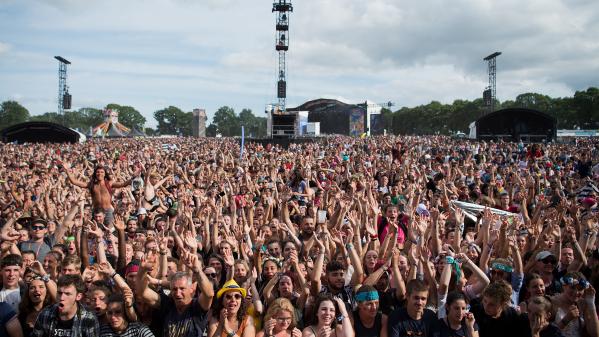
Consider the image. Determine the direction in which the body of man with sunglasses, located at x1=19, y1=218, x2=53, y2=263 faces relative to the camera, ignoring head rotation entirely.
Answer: toward the camera

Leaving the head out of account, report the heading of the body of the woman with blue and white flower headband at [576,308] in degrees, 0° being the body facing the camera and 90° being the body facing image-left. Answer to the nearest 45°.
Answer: approximately 0°

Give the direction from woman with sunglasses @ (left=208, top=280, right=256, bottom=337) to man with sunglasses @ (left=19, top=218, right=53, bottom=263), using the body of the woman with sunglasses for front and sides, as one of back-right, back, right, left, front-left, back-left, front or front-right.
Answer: back-right

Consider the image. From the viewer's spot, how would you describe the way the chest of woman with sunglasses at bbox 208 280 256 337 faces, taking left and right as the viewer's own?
facing the viewer

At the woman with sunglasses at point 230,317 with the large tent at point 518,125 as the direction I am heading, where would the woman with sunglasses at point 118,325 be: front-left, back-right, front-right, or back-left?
back-left

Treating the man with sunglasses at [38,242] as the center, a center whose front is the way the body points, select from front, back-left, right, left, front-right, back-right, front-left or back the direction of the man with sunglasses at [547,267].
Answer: front-left

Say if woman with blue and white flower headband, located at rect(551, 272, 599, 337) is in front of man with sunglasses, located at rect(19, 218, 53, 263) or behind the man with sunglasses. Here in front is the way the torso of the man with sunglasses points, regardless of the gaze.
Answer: in front

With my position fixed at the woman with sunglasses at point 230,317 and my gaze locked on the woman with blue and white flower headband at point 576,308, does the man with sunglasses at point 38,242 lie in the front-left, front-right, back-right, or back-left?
back-left

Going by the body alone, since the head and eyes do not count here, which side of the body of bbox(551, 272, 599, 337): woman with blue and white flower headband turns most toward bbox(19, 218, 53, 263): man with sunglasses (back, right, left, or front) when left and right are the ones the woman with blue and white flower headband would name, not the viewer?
right

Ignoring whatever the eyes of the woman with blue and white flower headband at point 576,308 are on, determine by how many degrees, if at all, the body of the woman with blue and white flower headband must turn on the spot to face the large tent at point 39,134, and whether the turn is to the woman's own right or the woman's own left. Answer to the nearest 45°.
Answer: approximately 135° to the woman's own right

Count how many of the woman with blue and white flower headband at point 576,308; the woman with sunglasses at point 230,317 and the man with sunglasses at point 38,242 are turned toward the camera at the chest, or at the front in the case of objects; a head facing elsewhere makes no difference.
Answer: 3

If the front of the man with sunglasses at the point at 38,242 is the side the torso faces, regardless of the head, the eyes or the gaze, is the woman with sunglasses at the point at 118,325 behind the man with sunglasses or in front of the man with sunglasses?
in front
